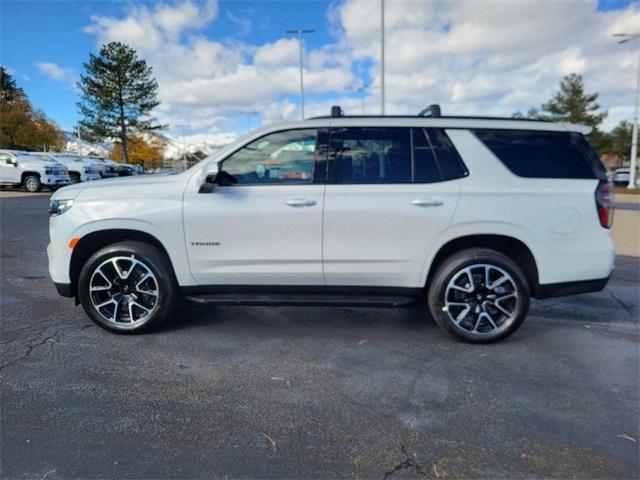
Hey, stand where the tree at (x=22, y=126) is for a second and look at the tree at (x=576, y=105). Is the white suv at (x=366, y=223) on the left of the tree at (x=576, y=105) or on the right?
right

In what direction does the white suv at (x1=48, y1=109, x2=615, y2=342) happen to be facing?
to the viewer's left

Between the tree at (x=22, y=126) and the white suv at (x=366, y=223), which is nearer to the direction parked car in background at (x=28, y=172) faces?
the white suv

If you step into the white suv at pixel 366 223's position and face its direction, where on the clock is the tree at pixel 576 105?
The tree is roughly at 4 o'clock from the white suv.

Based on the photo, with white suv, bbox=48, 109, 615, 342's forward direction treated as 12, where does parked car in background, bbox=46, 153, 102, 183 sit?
The parked car in background is roughly at 2 o'clock from the white suv.

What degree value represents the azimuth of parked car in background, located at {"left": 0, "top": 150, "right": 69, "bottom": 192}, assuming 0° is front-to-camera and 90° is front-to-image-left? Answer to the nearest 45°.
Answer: approximately 315°

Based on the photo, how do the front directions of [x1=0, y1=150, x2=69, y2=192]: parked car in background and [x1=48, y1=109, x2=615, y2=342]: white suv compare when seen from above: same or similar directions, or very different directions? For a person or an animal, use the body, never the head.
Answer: very different directions

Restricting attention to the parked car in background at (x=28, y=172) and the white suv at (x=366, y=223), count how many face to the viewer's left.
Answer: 1

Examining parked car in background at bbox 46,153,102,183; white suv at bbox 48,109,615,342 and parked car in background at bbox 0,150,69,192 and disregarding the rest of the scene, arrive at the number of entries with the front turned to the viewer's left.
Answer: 1

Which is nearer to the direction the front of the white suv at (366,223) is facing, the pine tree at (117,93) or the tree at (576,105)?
the pine tree

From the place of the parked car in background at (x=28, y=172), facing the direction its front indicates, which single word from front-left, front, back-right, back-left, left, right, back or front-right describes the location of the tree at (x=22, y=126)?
back-left
